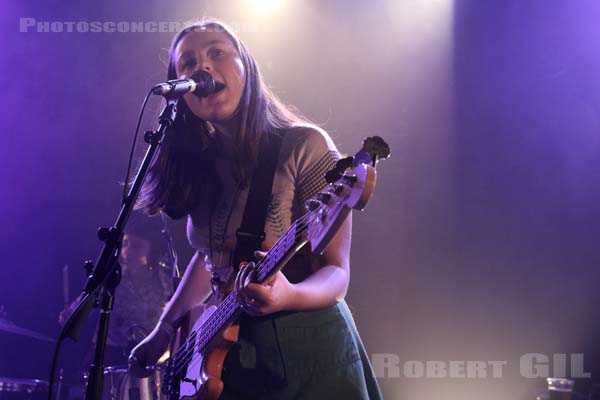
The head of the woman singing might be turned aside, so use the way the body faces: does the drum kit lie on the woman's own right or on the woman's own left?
on the woman's own right

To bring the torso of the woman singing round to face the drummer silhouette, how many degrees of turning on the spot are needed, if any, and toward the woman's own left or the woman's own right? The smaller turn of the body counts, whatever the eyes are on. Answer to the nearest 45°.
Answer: approximately 135° to the woman's own right

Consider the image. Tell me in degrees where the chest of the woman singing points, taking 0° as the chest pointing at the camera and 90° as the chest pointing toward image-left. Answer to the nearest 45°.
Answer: approximately 45°

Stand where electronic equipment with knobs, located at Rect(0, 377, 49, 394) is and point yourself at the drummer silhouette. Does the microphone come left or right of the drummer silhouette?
right

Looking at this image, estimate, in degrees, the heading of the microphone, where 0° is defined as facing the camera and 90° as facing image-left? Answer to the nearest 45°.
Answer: approximately 270°

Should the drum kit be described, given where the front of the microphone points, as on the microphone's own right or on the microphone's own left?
on the microphone's own left

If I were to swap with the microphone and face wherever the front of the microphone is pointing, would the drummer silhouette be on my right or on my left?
on my left

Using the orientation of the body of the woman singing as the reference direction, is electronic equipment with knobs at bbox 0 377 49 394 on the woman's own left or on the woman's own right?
on the woman's own right
